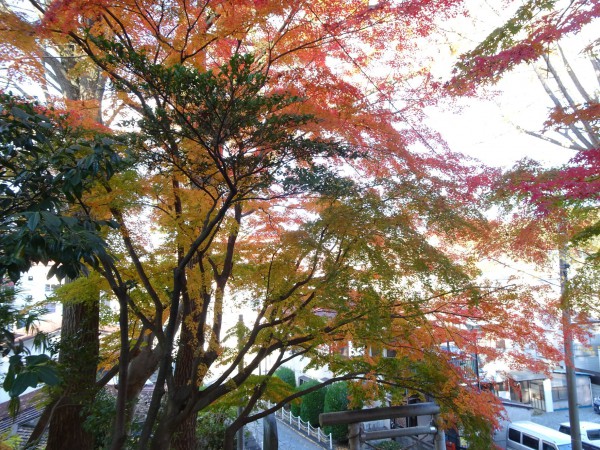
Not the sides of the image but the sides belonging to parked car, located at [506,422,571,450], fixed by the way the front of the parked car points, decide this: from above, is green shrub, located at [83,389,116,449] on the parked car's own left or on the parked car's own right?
on the parked car's own right

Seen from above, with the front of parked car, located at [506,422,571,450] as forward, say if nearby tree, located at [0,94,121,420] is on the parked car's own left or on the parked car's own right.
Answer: on the parked car's own right

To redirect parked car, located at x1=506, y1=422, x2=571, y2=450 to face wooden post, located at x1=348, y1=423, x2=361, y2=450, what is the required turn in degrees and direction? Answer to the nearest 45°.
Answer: approximately 45° to its right

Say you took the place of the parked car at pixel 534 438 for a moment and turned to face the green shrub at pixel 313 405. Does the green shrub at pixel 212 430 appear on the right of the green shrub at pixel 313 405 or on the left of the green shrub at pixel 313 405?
left
